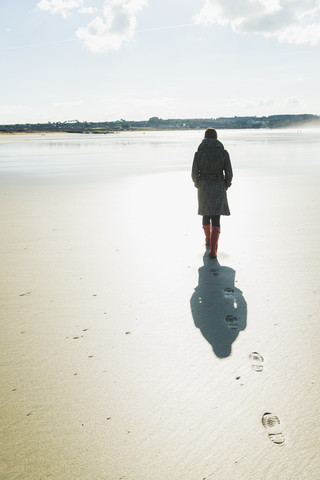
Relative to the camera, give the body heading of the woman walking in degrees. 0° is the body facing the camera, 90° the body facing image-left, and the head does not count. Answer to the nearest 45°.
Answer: approximately 180°
